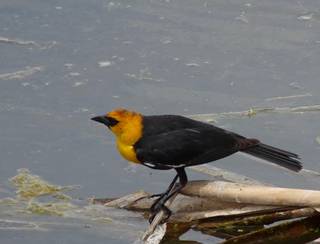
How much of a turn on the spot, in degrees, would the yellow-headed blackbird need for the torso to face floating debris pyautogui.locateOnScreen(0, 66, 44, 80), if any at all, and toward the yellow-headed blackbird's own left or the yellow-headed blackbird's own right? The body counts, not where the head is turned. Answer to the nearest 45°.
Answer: approximately 45° to the yellow-headed blackbird's own right

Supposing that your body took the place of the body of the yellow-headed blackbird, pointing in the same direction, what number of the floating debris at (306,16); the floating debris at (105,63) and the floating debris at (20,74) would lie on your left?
0

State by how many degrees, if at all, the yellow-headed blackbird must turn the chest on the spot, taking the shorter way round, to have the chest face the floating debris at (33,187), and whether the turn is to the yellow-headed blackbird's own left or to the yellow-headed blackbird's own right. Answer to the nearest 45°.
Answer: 0° — it already faces it

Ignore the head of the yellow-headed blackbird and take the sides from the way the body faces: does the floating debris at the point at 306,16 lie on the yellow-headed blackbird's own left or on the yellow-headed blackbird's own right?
on the yellow-headed blackbird's own right

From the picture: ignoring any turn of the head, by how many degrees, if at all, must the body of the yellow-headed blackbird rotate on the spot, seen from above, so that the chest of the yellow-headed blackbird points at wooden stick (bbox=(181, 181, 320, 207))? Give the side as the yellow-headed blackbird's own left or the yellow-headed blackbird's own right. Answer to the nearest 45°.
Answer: approximately 135° to the yellow-headed blackbird's own left

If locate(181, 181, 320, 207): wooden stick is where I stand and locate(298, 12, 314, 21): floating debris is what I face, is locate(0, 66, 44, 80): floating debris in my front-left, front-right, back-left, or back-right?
front-left

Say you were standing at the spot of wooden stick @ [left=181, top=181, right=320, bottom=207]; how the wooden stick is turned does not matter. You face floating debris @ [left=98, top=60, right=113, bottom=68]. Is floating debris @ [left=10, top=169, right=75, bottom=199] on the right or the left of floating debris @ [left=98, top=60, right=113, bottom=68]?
left

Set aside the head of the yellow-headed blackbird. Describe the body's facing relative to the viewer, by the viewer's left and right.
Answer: facing to the left of the viewer
